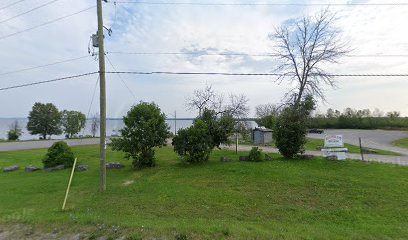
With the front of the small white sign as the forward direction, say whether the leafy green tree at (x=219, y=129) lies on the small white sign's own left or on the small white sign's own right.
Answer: on the small white sign's own right

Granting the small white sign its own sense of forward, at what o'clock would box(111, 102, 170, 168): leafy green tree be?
The leafy green tree is roughly at 2 o'clock from the small white sign.

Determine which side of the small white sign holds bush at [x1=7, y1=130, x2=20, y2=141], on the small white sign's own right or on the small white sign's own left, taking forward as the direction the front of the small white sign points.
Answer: on the small white sign's own right

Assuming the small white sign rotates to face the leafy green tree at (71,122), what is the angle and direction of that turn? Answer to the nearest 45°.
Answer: approximately 90° to its right

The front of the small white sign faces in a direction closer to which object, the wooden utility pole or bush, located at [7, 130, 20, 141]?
the wooden utility pole

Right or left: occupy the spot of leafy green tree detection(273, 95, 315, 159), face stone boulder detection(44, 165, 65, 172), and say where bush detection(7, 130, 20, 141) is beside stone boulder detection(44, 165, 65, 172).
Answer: right

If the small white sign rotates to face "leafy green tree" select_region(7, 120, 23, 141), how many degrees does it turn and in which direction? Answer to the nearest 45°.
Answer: approximately 90° to its right

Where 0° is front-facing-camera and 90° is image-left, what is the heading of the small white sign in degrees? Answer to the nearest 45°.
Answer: approximately 0°

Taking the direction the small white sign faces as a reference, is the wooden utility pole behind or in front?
in front

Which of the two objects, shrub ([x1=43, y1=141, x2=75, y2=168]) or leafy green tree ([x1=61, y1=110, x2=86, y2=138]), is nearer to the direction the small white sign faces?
the shrub

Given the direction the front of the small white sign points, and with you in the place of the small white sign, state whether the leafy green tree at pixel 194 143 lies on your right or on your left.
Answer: on your right
